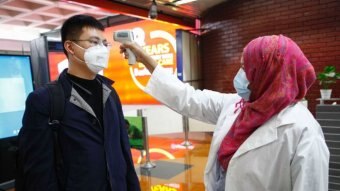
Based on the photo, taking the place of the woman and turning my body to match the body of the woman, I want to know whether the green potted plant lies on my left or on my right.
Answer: on my right

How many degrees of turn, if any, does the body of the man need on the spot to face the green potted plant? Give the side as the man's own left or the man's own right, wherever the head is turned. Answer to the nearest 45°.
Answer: approximately 90° to the man's own left

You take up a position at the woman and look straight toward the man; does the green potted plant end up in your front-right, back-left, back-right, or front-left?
back-right

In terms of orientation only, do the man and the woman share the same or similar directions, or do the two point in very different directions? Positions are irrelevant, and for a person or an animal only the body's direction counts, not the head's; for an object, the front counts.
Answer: very different directions

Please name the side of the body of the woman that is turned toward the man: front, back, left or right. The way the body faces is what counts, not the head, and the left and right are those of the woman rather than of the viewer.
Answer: front

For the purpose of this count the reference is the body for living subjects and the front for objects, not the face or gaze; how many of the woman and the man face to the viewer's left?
1

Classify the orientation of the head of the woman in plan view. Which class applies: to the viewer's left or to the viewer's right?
to the viewer's left

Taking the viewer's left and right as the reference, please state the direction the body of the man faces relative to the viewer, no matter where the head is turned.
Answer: facing the viewer and to the right of the viewer

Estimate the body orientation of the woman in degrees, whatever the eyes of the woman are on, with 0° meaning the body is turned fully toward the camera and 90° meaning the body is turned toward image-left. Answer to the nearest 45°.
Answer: approximately 90°

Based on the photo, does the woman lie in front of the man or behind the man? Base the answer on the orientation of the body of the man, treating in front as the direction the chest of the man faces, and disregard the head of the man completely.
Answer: in front
